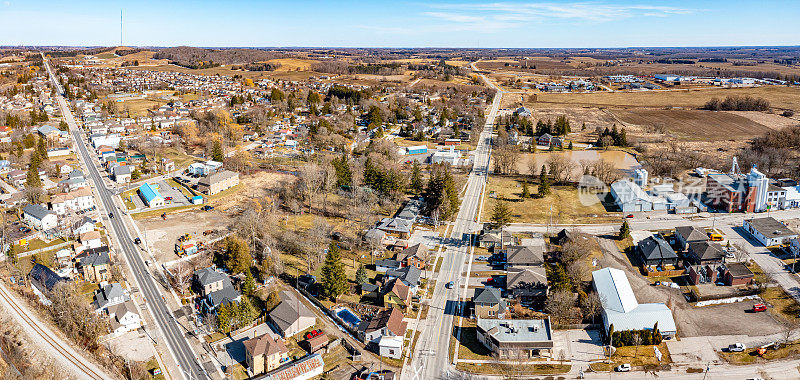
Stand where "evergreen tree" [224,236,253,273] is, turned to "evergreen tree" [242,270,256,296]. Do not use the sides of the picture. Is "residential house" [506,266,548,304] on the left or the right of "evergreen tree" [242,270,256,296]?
left

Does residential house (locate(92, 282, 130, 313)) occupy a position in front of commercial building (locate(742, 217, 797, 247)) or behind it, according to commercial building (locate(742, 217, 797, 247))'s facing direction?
in front

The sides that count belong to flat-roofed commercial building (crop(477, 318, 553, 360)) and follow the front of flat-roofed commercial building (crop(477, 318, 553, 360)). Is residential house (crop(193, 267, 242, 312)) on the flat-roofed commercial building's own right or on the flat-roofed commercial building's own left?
on the flat-roofed commercial building's own right

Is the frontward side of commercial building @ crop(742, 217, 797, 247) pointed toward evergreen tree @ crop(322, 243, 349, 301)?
yes

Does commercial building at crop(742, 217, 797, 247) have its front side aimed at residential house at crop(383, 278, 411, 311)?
yes

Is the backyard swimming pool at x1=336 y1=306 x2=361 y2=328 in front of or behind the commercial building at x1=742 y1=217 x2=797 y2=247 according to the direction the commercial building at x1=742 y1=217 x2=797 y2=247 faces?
in front

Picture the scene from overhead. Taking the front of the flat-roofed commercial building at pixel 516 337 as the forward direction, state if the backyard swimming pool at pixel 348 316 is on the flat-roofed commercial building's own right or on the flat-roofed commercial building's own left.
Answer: on the flat-roofed commercial building's own right
